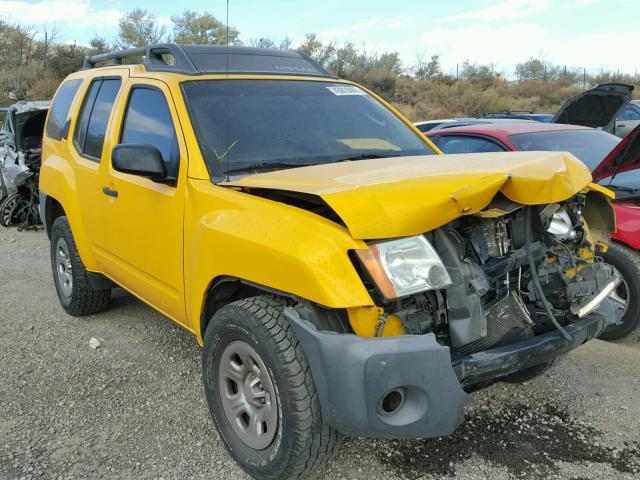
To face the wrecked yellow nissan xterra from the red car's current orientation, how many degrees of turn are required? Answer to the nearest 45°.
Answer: approximately 90° to its right

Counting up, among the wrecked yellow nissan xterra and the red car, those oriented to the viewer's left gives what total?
0

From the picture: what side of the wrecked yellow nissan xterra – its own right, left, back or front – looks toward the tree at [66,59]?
back

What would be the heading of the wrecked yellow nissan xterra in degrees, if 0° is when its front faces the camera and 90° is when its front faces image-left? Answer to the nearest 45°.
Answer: approximately 315°

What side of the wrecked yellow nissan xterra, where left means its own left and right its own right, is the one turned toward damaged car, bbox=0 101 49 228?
back

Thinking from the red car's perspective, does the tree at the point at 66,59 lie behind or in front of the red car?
behind

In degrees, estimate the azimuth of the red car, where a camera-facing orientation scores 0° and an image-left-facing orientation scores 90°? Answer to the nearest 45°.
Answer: approximately 315°

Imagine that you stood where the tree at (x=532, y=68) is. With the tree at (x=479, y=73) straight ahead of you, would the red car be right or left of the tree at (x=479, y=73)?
left

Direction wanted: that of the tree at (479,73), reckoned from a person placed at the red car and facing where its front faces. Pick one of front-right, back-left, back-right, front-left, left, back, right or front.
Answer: back-left

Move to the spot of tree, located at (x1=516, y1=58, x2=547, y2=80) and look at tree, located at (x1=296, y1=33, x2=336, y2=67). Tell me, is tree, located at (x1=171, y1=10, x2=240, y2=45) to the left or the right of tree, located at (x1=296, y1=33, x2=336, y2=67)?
left

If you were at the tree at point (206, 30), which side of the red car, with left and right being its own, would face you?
back

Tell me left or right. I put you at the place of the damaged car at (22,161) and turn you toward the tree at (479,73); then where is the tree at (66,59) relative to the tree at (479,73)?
left

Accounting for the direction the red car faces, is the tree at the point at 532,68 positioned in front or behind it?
behind
